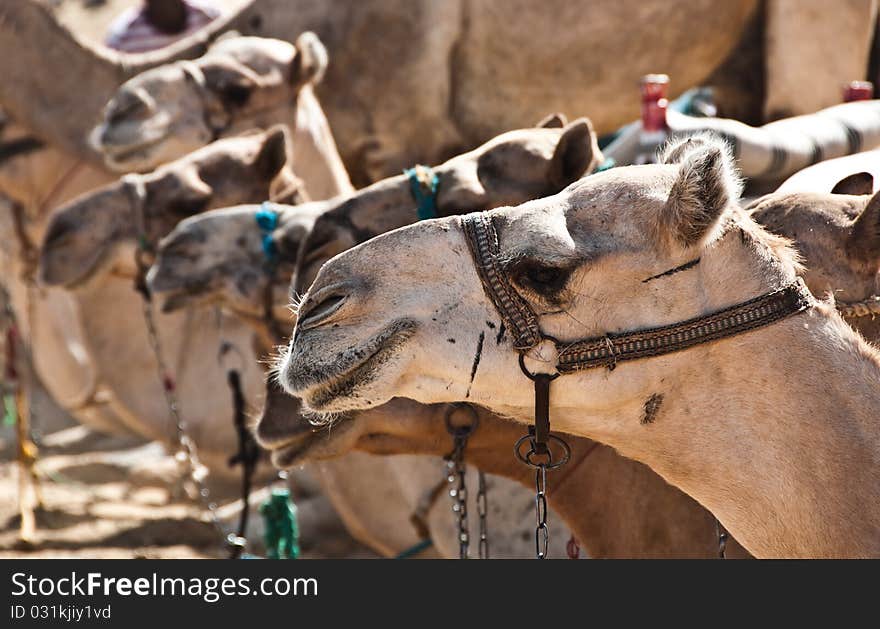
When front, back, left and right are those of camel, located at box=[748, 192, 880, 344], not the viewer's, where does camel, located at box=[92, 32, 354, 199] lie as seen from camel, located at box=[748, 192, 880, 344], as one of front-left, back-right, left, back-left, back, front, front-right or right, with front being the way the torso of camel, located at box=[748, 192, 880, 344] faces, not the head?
front-right

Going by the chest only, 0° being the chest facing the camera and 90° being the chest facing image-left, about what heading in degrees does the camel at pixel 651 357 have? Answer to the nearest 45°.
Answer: approximately 90°

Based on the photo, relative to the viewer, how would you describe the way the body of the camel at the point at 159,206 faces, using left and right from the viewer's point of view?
facing to the left of the viewer

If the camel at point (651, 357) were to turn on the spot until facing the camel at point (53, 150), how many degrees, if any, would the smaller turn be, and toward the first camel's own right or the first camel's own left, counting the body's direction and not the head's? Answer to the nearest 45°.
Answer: approximately 45° to the first camel's own right

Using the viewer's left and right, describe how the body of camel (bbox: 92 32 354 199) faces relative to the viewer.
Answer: facing to the left of the viewer

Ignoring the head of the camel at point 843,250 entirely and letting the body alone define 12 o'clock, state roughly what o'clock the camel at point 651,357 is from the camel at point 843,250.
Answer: the camel at point 651,357 is roughly at 10 o'clock from the camel at point 843,250.

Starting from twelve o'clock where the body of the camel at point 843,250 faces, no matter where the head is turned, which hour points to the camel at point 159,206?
the camel at point 159,206 is roughly at 1 o'clock from the camel at point 843,250.

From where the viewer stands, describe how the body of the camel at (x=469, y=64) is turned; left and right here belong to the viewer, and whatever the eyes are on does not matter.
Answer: facing to the left of the viewer

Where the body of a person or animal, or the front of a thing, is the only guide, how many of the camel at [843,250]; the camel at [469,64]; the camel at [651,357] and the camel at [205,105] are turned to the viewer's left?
4

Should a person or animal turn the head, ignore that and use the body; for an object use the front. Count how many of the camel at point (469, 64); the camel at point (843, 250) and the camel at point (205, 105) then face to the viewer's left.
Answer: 3

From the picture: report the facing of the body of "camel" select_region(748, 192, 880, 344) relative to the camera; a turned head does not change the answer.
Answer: to the viewer's left
